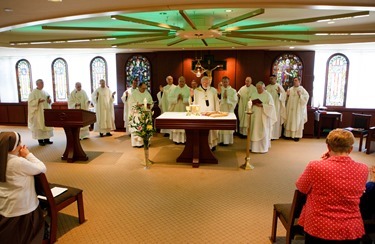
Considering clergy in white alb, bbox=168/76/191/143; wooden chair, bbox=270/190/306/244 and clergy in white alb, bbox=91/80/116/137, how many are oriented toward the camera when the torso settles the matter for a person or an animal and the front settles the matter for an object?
2

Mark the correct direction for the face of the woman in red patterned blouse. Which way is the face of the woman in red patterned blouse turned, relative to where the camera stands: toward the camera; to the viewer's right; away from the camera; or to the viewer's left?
away from the camera

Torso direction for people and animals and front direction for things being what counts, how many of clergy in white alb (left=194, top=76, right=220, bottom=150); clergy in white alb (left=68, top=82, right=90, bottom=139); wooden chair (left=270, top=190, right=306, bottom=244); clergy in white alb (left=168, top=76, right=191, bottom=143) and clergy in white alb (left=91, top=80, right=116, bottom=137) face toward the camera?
4

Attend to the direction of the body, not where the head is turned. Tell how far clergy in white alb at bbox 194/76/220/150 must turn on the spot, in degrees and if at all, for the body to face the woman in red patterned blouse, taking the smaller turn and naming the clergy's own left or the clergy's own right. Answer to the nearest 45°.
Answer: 0° — they already face them

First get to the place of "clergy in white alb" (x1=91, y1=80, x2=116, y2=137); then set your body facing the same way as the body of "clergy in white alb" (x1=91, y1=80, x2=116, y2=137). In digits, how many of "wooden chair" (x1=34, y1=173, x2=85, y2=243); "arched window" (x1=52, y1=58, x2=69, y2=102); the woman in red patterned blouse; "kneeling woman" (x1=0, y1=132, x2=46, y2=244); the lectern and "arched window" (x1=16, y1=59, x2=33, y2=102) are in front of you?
4

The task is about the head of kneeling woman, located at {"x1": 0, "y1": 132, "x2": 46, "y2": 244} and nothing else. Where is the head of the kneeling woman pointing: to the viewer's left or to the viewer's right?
to the viewer's right

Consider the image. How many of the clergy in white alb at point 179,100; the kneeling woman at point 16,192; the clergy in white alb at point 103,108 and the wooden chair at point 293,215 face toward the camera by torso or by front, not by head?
2

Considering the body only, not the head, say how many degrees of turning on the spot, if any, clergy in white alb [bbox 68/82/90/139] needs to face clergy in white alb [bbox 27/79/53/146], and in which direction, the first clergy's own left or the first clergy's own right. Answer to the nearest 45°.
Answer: approximately 45° to the first clergy's own right

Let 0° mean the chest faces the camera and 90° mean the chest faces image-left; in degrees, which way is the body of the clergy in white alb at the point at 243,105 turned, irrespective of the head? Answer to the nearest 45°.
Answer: approximately 45°

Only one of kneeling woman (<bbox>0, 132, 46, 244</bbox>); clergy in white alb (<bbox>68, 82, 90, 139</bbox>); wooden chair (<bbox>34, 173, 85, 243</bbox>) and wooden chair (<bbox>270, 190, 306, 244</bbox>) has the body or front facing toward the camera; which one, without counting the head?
the clergy in white alb

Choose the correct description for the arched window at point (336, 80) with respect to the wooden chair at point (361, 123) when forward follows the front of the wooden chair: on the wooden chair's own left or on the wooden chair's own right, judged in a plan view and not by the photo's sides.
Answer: on the wooden chair's own right

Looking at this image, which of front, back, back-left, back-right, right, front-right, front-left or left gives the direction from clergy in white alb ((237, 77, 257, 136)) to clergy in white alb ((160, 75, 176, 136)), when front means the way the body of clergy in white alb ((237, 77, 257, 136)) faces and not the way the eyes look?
front-right
